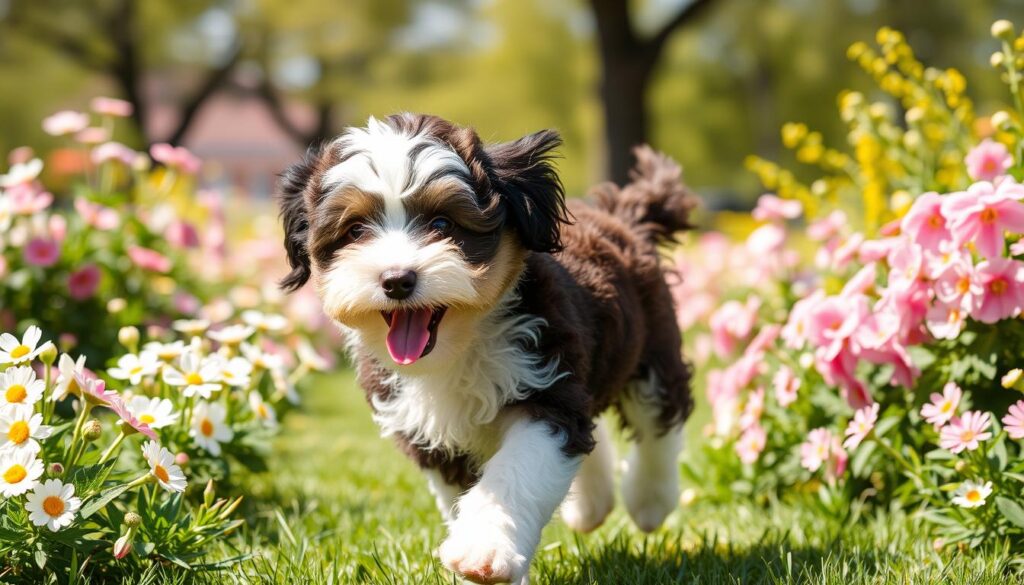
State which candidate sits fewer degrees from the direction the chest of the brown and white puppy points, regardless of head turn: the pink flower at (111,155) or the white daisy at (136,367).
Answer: the white daisy

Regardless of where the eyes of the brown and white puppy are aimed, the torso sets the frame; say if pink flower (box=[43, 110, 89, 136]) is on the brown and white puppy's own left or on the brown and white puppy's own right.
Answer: on the brown and white puppy's own right

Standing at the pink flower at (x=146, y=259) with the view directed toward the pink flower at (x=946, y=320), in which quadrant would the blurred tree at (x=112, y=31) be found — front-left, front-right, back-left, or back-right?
back-left

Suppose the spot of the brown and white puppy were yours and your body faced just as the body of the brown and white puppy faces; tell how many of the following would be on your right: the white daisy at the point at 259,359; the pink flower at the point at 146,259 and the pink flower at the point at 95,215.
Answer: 3

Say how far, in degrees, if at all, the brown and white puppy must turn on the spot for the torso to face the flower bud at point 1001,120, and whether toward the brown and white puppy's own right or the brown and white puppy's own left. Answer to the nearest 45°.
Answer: approximately 180°

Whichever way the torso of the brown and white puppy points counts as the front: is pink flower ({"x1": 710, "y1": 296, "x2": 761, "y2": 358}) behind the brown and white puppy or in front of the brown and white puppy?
behind

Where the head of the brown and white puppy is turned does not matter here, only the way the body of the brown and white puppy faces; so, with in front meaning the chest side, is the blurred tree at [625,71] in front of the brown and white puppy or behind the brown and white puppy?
behind

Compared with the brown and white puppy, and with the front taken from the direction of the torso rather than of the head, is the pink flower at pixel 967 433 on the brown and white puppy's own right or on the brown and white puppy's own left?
on the brown and white puppy's own left

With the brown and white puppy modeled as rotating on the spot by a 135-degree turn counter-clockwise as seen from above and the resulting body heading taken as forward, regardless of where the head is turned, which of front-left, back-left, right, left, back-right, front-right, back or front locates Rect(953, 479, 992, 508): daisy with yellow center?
front

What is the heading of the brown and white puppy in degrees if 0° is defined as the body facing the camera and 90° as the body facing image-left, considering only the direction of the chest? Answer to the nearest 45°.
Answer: approximately 45°

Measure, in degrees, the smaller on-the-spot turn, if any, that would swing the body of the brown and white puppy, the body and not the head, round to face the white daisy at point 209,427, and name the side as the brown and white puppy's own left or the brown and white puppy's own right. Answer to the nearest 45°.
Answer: approximately 45° to the brown and white puppy's own right

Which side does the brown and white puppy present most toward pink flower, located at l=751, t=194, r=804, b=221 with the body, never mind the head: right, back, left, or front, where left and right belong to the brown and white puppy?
back

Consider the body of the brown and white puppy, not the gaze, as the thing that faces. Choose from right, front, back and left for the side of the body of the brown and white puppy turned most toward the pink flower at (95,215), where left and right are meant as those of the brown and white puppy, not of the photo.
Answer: right

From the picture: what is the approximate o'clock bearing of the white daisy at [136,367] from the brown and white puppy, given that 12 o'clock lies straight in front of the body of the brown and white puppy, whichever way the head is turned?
The white daisy is roughly at 2 o'clock from the brown and white puppy.

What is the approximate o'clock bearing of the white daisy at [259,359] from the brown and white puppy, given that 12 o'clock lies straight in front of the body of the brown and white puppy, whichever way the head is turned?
The white daisy is roughly at 3 o'clock from the brown and white puppy.

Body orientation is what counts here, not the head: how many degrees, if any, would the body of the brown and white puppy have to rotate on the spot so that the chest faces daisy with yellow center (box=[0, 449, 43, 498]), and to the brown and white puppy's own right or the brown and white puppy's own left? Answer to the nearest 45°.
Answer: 0° — it already faces it

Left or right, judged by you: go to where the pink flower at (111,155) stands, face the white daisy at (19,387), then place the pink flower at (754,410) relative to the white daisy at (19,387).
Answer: left

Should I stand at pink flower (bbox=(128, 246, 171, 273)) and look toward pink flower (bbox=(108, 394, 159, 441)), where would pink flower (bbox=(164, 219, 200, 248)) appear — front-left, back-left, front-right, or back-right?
back-left
